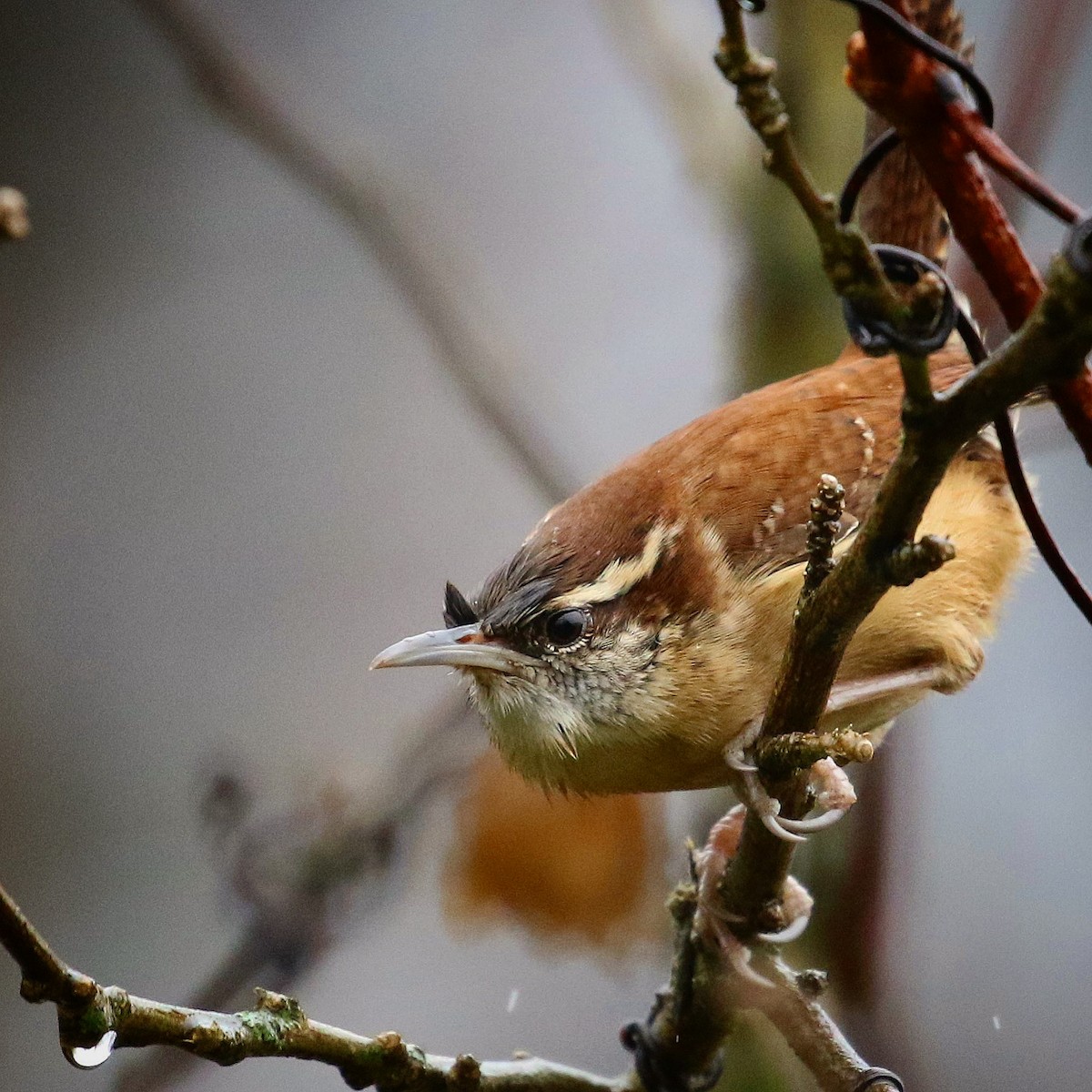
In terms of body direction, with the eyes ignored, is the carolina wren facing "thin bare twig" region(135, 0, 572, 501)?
no

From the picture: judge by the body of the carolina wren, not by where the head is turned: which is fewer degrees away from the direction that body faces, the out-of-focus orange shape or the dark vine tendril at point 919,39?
the out-of-focus orange shape

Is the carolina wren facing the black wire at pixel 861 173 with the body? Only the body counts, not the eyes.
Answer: no

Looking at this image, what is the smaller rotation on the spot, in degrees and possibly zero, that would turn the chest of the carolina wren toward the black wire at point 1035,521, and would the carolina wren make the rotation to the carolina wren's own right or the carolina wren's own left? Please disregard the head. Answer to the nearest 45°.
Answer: approximately 135° to the carolina wren's own left

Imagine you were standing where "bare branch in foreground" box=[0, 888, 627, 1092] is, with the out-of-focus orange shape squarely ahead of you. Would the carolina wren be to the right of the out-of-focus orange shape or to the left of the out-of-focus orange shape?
right

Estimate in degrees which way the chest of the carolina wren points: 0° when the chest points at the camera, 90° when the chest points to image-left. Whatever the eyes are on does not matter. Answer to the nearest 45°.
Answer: approximately 90°

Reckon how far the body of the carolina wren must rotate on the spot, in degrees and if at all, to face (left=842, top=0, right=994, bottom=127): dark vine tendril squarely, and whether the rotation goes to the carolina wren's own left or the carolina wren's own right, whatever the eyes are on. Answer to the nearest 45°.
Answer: approximately 135° to the carolina wren's own left

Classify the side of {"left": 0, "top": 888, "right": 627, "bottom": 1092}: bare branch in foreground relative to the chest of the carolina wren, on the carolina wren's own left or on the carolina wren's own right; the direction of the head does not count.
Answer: on the carolina wren's own left

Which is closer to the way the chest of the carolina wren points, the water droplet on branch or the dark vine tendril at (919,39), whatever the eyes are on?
the water droplet on branch

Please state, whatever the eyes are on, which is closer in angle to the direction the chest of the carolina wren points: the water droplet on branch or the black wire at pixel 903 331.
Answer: the water droplet on branch

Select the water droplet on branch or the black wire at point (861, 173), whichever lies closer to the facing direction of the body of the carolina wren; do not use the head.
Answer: the water droplet on branch
